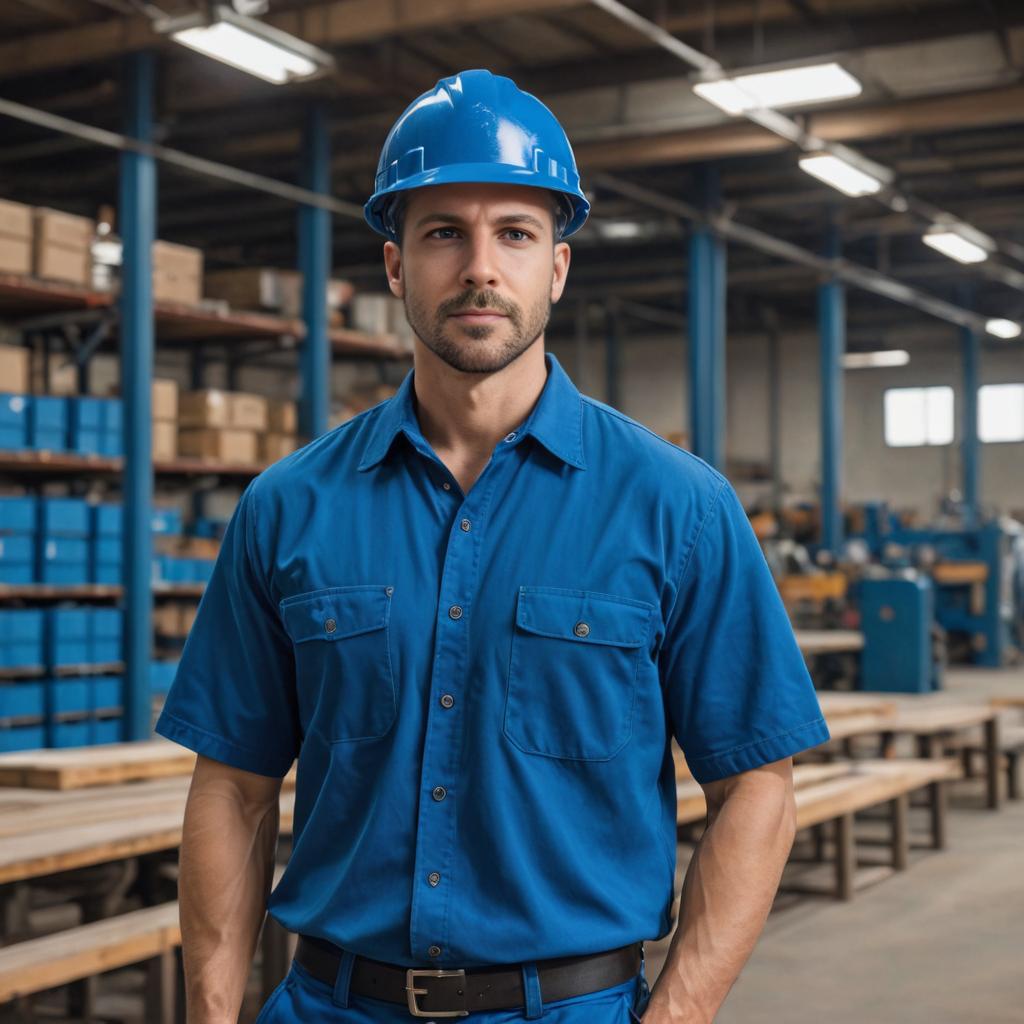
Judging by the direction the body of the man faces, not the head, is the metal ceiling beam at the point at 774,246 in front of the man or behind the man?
behind

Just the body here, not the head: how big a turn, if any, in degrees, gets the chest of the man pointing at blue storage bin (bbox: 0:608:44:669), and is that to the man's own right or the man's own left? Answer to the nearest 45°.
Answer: approximately 180°

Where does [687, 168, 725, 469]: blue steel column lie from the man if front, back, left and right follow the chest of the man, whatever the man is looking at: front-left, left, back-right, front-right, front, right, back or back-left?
back

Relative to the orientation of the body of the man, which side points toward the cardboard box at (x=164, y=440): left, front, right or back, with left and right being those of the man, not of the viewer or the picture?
back

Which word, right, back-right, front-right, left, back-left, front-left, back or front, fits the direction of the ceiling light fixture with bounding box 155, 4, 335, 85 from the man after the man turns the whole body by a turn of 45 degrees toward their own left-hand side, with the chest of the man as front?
back-left

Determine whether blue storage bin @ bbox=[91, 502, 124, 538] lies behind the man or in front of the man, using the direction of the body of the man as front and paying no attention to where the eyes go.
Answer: behind

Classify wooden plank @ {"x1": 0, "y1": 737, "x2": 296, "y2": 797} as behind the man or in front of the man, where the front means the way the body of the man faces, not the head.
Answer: behind

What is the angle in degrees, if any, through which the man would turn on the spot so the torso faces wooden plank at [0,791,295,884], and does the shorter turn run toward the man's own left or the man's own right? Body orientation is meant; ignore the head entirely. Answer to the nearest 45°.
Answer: approximately 135° to the man's own right

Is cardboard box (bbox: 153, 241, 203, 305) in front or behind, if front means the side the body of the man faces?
behind

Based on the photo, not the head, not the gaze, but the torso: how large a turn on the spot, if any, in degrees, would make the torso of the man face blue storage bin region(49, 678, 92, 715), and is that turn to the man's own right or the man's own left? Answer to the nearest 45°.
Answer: approximately 180°

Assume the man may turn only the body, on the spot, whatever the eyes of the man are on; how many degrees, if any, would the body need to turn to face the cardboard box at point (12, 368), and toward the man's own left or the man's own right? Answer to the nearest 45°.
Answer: approximately 180°

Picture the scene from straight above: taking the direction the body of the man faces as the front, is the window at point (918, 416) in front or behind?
behind

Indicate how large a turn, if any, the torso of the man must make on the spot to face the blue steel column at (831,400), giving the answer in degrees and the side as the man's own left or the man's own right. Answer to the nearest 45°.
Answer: approximately 180°

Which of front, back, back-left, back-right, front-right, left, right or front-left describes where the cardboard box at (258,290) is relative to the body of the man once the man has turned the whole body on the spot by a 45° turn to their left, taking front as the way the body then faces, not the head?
back-left

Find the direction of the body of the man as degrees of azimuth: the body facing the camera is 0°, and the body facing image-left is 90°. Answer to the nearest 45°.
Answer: approximately 0°
